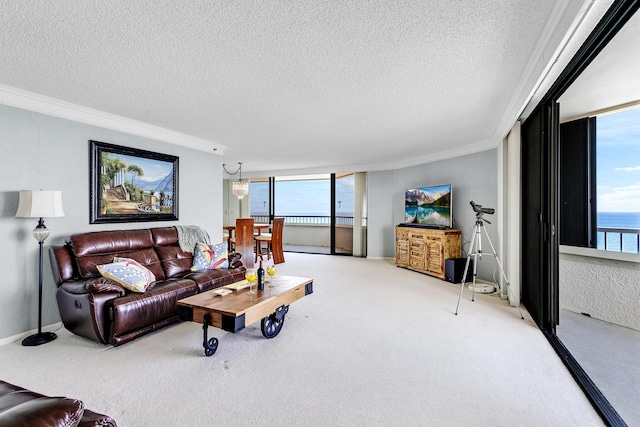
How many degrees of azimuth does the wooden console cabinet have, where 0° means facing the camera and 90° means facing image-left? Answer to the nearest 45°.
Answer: approximately 45°

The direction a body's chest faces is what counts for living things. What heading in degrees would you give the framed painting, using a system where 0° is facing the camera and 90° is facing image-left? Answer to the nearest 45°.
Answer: approximately 315°

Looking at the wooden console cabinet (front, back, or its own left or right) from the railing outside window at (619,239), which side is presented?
left

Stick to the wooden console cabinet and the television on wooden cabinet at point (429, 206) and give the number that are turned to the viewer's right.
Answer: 0

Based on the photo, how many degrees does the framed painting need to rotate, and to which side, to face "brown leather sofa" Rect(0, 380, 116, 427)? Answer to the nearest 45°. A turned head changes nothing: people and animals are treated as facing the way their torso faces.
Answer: approximately 45° to its right

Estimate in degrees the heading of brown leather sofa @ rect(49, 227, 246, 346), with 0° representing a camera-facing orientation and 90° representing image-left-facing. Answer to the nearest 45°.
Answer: approximately 315°

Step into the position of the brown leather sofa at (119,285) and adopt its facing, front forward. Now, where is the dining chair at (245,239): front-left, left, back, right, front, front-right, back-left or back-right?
left

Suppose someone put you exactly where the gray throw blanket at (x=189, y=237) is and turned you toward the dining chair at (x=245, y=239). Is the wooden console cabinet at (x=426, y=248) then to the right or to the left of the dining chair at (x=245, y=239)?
right

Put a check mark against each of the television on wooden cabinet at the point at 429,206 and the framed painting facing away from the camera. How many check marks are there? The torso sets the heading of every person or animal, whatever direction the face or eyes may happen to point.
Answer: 0

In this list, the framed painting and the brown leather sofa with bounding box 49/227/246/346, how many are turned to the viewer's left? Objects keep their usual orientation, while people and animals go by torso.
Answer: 0

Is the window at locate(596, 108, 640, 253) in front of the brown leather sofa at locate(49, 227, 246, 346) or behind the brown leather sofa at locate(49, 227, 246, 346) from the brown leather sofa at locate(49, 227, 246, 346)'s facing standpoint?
in front
